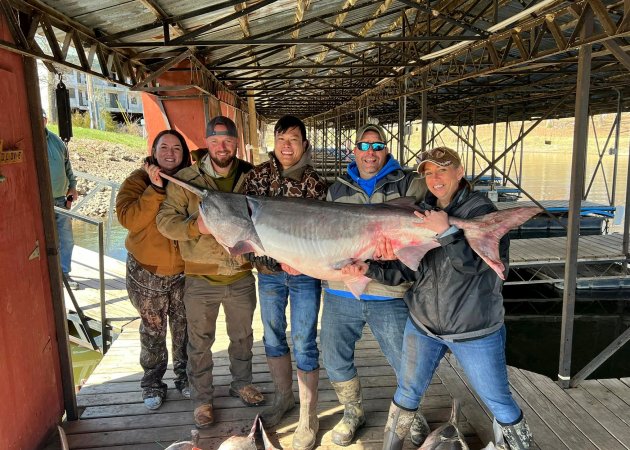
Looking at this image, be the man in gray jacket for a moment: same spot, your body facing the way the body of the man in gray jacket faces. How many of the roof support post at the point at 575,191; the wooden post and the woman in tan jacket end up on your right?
2

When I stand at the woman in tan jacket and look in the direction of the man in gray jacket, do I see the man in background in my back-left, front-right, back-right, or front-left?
back-left

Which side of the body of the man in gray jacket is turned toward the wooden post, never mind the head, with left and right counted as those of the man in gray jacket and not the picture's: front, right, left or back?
right

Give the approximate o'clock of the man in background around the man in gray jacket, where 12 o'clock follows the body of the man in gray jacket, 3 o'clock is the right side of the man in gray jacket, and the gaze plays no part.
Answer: The man in background is roughly at 4 o'clock from the man in gray jacket.

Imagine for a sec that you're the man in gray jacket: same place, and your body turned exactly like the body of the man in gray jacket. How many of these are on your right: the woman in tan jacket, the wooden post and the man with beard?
3

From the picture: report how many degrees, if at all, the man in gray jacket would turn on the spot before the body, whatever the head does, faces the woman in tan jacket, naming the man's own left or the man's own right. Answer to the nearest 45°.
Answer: approximately 90° to the man's own right

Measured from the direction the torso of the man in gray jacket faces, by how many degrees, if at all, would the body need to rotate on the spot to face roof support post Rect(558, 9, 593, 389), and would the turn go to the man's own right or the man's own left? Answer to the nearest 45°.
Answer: approximately 135° to the man's own left

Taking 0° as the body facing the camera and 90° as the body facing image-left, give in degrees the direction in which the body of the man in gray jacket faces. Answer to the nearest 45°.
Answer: approximately 0°

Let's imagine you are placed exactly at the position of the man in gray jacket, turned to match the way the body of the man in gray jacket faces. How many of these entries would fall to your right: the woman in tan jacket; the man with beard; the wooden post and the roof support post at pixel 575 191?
3

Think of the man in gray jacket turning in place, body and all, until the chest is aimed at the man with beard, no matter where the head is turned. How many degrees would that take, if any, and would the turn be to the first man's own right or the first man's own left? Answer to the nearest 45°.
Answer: approximately 90° to the first man's own right
